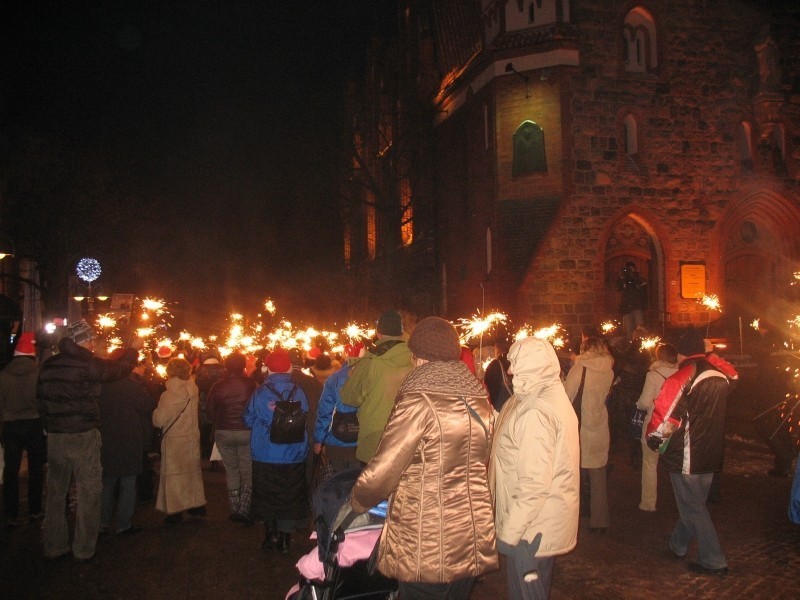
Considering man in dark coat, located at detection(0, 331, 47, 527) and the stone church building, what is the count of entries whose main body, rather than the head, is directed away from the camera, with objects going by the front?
1

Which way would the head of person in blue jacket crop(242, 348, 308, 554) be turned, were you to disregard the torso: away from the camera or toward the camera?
away from the camera

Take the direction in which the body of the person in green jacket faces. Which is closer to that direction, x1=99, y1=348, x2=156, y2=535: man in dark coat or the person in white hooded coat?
the man in dark coat

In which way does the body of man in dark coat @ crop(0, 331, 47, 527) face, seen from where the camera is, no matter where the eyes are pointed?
away from the camera

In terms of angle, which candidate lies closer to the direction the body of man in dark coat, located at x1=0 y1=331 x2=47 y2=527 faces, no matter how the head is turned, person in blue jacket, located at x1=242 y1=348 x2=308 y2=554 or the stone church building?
the stone church building

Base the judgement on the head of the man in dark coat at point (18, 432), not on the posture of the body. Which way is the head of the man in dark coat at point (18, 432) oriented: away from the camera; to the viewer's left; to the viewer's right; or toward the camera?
away from the camera

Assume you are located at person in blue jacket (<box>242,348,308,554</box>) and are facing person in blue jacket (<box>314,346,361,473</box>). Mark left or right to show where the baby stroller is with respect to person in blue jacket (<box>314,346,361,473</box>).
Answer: right

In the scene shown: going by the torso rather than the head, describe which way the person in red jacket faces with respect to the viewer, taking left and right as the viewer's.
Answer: facing away from the viewer and to the left of the viewer

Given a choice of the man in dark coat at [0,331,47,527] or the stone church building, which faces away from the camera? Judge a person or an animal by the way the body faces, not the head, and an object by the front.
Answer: the man in dark coat
